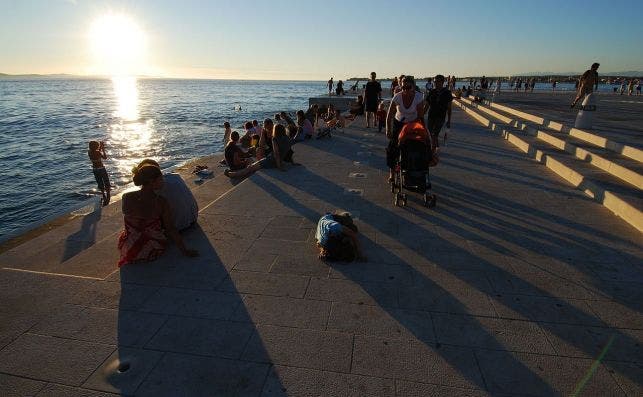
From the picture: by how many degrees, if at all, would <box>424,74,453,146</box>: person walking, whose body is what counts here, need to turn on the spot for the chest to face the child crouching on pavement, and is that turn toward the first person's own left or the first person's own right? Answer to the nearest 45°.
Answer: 0° — they already face them

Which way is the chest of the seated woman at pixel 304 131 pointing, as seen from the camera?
to the viewer's left

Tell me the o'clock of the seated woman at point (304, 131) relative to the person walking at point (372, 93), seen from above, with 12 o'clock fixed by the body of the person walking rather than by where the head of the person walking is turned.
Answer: The seated woman is roughly at 2 o'clock from the person walking.

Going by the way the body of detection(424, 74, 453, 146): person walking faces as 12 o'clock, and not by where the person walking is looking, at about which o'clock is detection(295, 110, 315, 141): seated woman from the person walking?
The seated woman is roughly at 4 o'clock from the person walking.

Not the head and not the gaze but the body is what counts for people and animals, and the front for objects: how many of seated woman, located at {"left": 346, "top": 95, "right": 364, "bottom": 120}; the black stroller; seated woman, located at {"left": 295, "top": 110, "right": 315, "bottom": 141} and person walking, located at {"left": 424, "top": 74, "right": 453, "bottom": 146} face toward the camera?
2

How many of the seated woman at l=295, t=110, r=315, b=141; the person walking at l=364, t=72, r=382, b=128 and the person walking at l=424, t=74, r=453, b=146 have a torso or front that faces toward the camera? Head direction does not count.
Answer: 2

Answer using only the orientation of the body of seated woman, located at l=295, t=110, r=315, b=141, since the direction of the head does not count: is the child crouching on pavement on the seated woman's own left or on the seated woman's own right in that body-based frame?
on the seated woman's own left

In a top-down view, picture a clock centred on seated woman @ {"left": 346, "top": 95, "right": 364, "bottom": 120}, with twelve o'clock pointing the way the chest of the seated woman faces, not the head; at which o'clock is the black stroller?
The black stroller is roughly at 9 o'clock from the seated woman.

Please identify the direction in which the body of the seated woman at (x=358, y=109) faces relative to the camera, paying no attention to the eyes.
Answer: to the viewer's left

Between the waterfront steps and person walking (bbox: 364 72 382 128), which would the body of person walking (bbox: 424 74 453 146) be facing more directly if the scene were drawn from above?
the waterfront steps

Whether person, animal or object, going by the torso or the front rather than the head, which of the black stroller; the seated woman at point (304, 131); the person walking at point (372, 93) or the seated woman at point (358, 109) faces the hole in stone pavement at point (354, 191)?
the person walking

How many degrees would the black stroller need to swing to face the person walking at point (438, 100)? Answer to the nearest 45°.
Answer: approximately 180°

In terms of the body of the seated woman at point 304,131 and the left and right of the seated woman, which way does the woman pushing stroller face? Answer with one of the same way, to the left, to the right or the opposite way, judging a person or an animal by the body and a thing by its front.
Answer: to the left

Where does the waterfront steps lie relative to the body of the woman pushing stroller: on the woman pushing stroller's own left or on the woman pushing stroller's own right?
on the woman pushing stroller's own left
